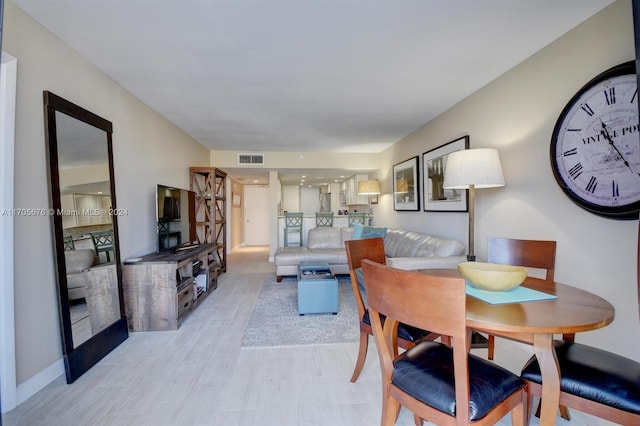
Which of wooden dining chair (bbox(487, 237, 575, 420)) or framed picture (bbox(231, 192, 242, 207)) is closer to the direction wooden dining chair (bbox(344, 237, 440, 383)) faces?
the wooden dining chair

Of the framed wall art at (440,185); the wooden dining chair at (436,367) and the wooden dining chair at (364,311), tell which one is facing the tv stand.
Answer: the framed wall art

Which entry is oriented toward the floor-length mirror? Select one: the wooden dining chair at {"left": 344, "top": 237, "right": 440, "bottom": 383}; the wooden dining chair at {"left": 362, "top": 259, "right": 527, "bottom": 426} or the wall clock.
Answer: the wall clock

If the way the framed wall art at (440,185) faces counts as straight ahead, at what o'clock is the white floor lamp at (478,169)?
The white floor lamp is roughly at 10 o'clock from the framed wall art.

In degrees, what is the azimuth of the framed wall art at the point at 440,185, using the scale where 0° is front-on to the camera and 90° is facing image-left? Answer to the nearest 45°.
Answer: approximately 45°

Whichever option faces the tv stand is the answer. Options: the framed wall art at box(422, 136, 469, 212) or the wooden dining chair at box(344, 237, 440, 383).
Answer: the framed wall art

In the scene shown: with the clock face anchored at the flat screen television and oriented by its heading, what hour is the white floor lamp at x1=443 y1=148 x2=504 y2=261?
The white floor lamp is roughly at 12 o'clock from the flat screen television.

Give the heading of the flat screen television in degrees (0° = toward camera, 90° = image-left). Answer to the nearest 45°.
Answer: approximately 315°

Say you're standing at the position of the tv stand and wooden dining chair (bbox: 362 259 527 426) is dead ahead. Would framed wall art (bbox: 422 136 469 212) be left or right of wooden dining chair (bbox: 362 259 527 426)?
left

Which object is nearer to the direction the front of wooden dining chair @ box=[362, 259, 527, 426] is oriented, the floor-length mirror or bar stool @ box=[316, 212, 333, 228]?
the bar stool

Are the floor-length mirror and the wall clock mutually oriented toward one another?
yes

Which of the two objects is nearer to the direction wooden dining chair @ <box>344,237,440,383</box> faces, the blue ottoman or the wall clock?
the wall clock

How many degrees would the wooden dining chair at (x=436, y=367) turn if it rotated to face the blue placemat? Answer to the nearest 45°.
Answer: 0° — it already faces it

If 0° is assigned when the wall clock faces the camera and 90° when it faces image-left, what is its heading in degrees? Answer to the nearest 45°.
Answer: approximately 45°

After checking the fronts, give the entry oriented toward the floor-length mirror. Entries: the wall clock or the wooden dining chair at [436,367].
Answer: the wall clock

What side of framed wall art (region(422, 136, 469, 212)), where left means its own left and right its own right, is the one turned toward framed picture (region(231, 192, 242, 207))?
right
